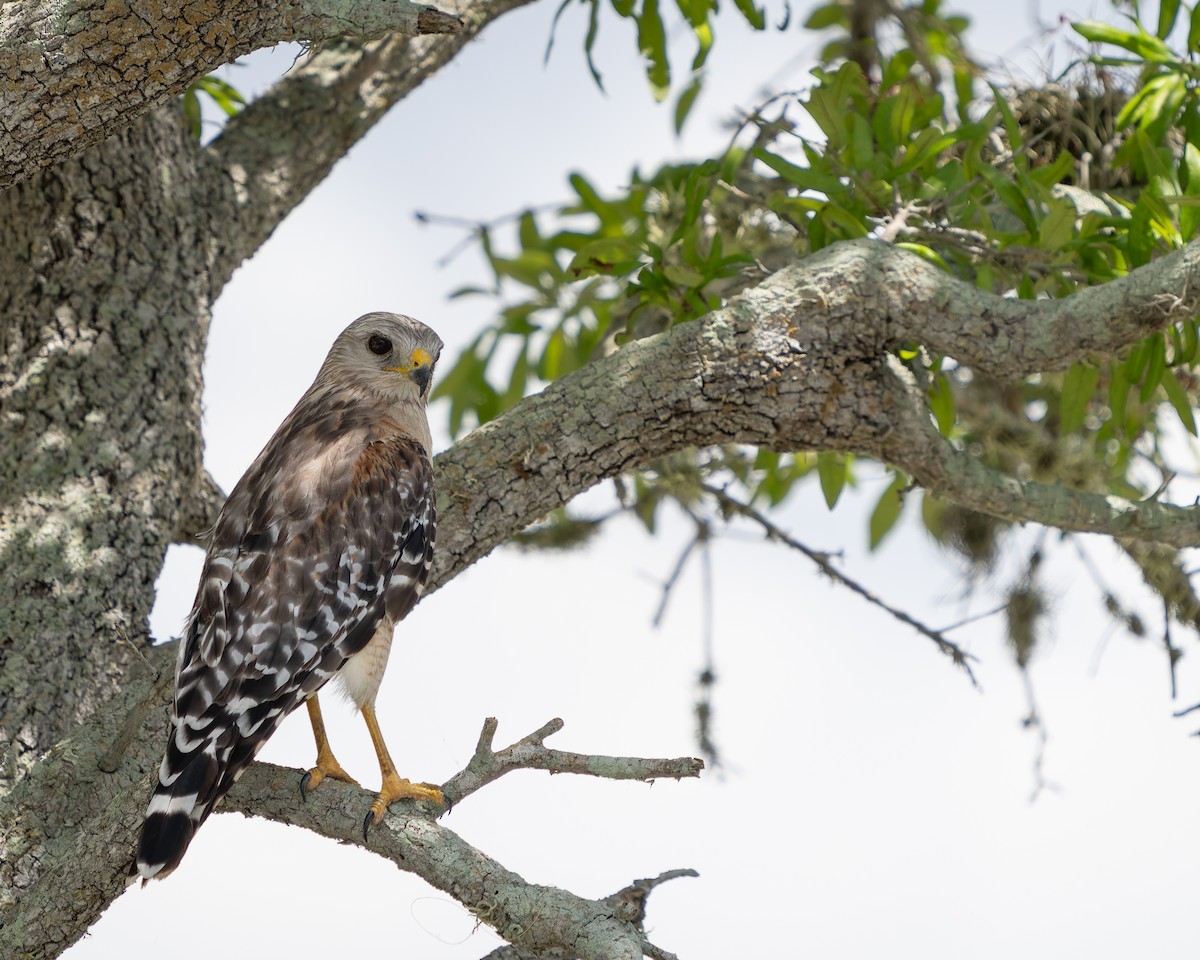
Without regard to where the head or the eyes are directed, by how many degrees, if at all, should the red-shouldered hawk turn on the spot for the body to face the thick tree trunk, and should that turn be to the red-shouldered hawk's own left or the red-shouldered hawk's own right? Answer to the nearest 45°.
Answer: approximately 90° to the red-shouldered hawk's own left

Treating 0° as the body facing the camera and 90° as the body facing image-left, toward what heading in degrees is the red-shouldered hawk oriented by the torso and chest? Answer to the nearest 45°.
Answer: approximately 225°
